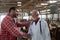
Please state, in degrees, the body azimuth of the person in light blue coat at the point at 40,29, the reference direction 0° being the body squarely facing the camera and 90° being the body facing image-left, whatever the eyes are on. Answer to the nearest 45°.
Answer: approximately 45°

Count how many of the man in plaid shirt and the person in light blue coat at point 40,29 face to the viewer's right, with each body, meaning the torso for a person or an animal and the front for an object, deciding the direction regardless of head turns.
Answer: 1

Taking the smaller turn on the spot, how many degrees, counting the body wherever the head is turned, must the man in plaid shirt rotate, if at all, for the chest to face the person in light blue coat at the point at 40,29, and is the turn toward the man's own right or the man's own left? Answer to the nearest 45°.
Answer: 0° — they already face them

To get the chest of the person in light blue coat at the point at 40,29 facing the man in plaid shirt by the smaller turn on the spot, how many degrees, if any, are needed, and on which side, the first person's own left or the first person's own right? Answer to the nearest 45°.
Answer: approximately 45° to the first person's own right

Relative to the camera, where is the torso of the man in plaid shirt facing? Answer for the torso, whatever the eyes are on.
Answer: to the viewer's right
